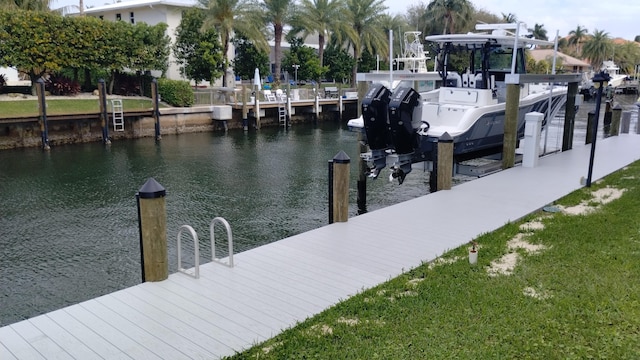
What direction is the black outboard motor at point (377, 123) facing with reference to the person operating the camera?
facing away from the viewer and to the right of the viewer

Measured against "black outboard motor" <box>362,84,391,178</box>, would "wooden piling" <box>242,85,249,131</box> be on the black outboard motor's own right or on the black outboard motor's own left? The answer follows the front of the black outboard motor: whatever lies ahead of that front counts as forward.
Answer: on the black outboard motor's own left

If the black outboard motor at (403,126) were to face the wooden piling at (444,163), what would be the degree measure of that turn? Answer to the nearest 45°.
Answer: approximately 90° to its right

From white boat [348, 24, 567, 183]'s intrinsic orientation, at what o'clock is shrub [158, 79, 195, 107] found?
The shrub is roughly at 9 o'clock from the white boat.

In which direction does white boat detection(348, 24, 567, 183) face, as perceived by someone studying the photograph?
facing away from the viewer and to the right of the viewer

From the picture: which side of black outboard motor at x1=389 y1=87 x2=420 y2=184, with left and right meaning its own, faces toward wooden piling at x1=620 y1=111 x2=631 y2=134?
front

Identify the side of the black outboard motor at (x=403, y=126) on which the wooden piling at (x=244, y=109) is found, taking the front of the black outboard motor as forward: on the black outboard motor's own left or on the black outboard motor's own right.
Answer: on the black outboard motor's own left

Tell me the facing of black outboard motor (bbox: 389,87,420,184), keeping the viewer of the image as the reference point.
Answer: facing away from the viewer and to the right of the viewer

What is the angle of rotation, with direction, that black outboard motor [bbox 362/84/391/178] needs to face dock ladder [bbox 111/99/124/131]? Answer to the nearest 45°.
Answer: approximately 90° to its left

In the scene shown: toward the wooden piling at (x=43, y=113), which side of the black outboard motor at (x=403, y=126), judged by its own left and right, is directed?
left

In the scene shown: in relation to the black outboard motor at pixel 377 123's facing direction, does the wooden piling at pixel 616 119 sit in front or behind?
in front

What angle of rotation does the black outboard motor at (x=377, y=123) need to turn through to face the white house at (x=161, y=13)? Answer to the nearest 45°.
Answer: approximately 90° to its left

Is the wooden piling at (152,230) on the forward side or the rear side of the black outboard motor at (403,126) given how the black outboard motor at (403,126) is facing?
on the rear side

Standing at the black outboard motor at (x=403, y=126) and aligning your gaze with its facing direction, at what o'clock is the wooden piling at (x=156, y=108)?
The wooden piling is roughly at 9 o'clock from the black outboard motor.

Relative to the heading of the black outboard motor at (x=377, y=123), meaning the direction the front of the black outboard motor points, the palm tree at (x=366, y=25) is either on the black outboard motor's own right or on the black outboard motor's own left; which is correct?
on the black outboard motor's own left

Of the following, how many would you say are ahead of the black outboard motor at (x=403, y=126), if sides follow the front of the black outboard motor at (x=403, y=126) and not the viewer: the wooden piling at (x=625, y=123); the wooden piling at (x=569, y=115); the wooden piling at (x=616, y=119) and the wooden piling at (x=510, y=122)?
4
